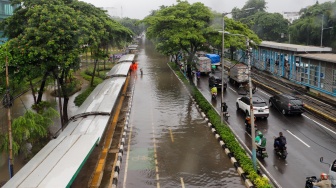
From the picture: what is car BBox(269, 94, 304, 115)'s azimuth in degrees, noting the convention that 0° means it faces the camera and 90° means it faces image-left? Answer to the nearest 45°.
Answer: approximately 135°

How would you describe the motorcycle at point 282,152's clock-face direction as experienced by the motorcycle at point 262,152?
the motorcycle at point 282,152 is roughly at 4 o'clock from the motorcycle at point 262,152.

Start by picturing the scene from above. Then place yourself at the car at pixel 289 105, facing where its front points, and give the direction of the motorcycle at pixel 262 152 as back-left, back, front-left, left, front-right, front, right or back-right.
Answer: back-left

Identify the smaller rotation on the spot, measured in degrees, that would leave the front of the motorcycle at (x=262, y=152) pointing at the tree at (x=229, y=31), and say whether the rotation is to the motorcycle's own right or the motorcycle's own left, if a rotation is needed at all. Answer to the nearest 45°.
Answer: approximately 45° to the motorcycle's own right

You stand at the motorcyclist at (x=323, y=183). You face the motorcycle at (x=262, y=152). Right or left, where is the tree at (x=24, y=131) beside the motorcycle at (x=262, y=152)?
left

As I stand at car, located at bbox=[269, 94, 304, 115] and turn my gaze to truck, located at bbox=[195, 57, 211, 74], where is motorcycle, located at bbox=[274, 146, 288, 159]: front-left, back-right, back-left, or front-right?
back-left

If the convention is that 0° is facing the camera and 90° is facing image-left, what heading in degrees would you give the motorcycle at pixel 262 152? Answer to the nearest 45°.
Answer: approximately 135°
